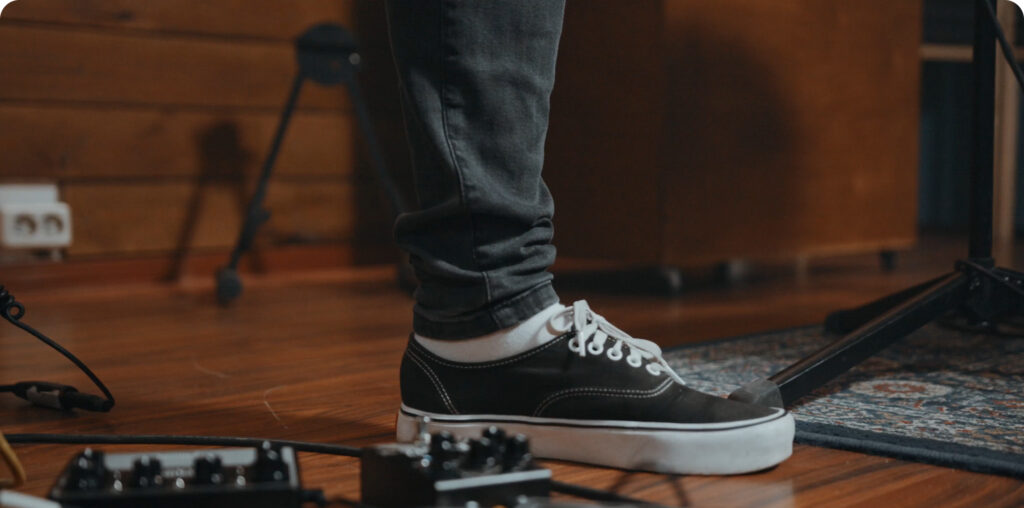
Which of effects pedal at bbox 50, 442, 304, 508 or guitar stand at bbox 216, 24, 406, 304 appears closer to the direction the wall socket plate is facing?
the effects pedal

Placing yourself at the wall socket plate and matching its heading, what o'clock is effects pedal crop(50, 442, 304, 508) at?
The effects pedal is roughly at 12 o'clock from the wall socket plate.

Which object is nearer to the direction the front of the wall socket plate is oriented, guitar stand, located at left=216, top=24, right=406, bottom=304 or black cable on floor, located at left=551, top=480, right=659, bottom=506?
the black cable on floor

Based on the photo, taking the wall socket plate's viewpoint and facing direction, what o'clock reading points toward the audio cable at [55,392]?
The audio cable is roughly at 12 o'clock from the wall socket plate.

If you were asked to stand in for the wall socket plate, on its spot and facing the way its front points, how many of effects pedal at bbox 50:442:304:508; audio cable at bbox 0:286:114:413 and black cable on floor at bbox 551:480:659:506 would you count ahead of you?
3

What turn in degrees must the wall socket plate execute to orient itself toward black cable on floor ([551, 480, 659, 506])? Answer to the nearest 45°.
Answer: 0° — it already faces it

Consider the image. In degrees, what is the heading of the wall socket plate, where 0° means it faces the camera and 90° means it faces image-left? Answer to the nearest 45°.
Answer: approximately 0°

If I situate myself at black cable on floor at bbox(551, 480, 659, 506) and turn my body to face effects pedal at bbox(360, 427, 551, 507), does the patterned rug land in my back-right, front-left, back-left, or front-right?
back-right

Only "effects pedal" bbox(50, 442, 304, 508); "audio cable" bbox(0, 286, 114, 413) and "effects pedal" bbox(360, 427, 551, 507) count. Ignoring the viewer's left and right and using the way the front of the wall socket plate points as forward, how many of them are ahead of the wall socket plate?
3

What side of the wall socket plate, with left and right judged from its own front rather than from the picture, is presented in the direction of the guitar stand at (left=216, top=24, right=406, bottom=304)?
left
